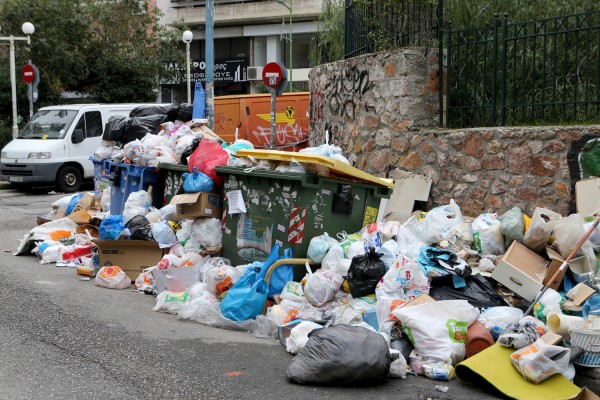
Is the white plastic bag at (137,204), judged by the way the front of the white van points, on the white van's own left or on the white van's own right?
on the white van's own left

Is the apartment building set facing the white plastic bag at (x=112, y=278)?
yes

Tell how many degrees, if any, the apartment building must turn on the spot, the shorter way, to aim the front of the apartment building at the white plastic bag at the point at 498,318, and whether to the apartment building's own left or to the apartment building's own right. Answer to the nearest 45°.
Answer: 0° — it already faces it

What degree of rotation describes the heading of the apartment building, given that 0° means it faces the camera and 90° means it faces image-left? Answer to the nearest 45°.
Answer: approximately 0°

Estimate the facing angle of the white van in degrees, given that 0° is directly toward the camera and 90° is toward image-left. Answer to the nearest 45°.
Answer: approximately 45°

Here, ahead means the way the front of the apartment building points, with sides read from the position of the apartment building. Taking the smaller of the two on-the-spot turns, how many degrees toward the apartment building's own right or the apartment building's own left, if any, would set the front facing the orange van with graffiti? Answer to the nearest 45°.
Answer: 0° — it already faces it

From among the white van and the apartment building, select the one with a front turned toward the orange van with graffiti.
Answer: the apartment building
